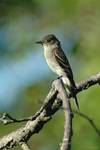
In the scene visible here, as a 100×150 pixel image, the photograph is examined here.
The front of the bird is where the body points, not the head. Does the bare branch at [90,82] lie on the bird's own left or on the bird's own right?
on the bird's own left

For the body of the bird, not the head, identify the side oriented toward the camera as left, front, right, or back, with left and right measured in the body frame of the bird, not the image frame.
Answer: left
